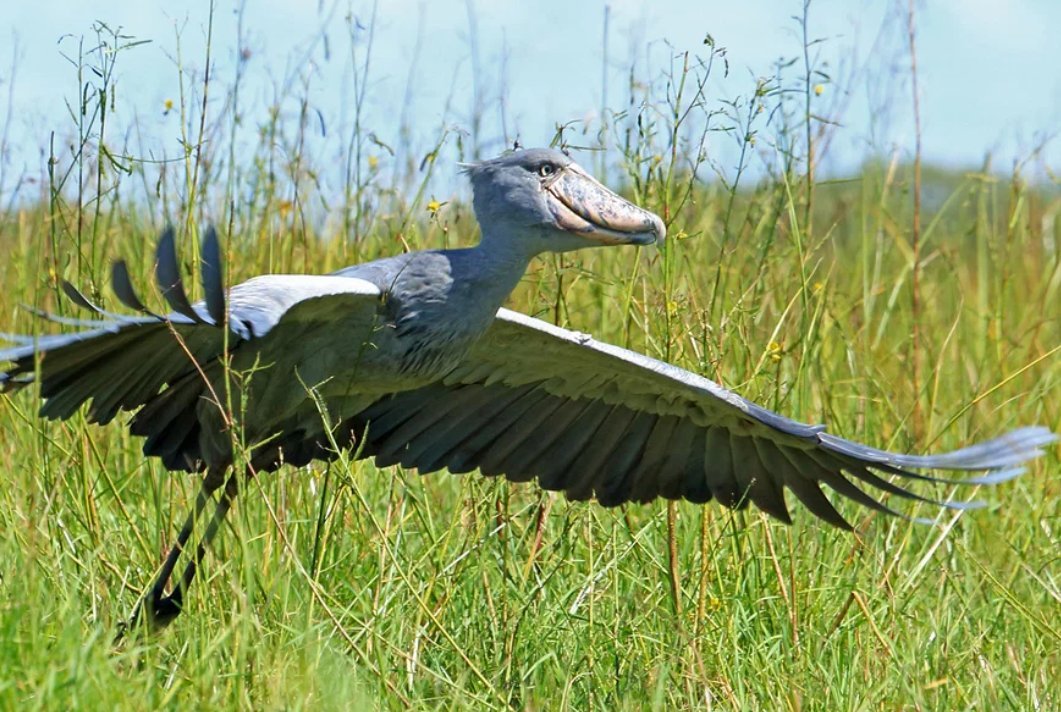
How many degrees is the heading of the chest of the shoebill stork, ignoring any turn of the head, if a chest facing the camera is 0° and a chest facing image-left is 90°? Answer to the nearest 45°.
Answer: approximately 315°
